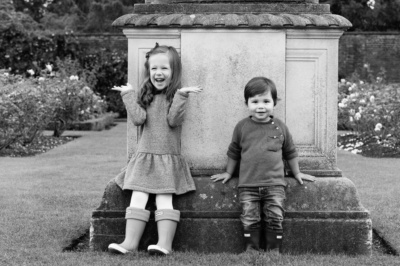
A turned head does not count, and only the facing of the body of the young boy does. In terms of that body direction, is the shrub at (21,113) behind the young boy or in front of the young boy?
behind

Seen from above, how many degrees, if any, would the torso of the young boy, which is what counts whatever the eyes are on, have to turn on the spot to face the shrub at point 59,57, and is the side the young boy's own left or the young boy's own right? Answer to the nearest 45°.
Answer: approximately 180°

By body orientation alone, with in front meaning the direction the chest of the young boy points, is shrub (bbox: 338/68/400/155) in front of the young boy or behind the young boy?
behind

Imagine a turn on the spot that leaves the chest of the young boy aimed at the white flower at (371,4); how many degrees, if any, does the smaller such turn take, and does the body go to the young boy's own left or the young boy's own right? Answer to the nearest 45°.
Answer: approximately 180°

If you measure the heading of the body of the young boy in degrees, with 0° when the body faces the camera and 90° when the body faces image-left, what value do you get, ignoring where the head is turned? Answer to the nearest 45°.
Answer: approximately 0°
